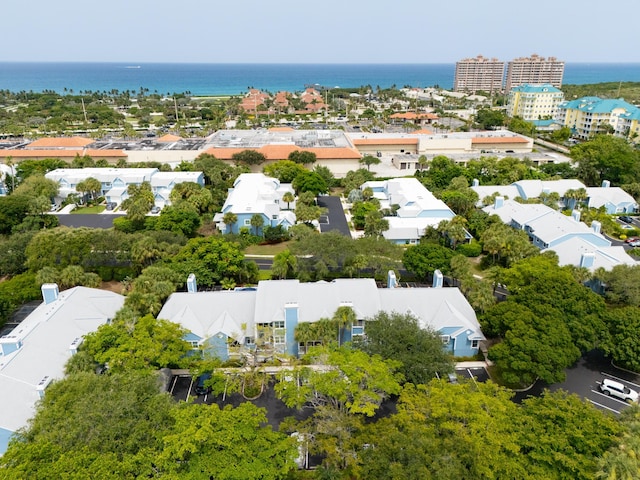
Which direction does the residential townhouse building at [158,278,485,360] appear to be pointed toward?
toward the camera

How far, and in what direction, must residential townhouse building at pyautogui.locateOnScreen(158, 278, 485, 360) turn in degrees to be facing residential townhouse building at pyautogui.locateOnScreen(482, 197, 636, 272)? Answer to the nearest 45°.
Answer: approximately 135° to its left

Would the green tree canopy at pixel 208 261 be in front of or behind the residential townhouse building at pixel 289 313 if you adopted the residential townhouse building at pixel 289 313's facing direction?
behind

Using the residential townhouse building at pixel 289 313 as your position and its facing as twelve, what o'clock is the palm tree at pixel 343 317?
The palm tree is roughly at 10 o'clock from the residential townhouse building.

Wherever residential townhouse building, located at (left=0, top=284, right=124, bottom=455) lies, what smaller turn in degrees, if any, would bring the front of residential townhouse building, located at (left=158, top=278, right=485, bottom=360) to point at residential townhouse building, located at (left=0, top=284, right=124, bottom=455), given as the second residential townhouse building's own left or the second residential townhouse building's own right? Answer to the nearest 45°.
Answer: approximately 90° to the second residential townhouse building's own right

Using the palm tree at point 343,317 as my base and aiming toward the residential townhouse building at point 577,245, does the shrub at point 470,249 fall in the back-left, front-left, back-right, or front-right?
front-left

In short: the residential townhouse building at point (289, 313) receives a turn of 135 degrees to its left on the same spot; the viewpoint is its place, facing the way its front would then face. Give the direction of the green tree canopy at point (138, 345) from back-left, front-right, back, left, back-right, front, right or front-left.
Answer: back

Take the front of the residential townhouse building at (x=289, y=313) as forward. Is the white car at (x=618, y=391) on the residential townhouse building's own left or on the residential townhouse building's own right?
on the residential townhouse building's own left

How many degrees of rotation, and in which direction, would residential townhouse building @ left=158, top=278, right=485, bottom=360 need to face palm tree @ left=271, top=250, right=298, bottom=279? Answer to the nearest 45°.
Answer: approximately 180°

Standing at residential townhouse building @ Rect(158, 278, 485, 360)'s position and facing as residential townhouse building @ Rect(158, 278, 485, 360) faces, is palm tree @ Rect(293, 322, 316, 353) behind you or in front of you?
in front

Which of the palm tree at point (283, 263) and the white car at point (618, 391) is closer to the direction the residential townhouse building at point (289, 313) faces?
the white car

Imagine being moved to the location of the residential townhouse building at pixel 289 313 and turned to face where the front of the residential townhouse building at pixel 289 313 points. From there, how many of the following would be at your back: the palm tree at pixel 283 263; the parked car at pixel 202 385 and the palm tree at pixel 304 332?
1

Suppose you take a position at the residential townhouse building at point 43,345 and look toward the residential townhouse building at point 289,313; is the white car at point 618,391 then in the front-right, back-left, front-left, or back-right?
front-right

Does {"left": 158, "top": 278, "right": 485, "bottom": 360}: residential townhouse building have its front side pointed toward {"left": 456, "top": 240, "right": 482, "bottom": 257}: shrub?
no
